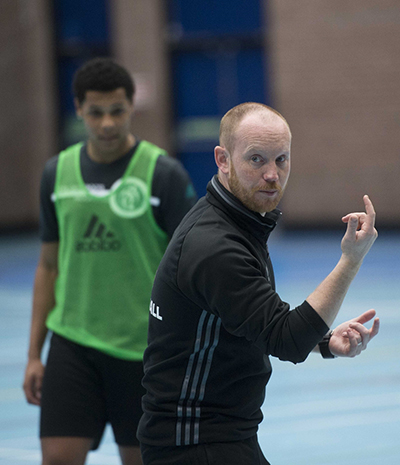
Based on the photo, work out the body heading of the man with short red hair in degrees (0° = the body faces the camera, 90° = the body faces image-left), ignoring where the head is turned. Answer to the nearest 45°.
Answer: approximately 270°
